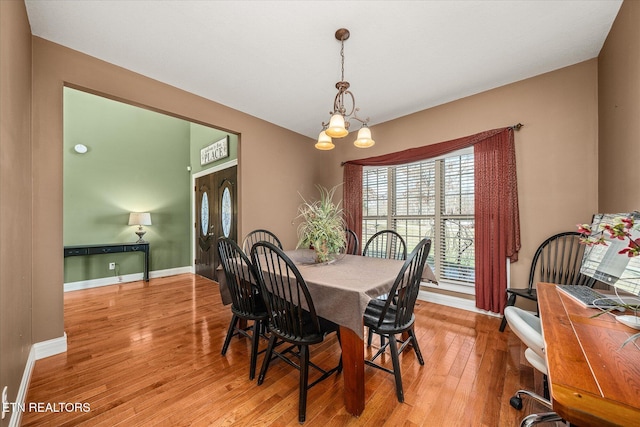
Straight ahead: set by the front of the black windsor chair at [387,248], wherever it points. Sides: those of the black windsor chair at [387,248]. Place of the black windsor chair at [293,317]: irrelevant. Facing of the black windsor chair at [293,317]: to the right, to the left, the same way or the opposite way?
the opposite way

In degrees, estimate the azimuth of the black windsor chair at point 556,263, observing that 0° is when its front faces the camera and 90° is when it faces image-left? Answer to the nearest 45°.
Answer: approximately 45°

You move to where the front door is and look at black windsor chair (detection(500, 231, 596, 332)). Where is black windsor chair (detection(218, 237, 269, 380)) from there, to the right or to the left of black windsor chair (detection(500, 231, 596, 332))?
right

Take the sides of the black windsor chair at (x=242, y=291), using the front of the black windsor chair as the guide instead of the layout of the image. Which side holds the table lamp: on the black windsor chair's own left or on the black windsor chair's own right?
on the black windsor chair's own left

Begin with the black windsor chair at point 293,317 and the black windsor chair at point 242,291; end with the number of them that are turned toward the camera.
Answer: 0

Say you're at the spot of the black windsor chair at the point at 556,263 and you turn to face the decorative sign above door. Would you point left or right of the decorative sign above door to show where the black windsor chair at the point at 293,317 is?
left

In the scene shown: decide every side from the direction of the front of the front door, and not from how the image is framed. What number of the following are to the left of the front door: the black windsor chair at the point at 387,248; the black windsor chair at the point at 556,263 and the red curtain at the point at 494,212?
3

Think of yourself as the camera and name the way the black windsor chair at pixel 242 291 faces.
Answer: facing away from the viewer and to the right of the viewer

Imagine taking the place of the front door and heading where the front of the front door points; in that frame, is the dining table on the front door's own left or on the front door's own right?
on the front door's own left

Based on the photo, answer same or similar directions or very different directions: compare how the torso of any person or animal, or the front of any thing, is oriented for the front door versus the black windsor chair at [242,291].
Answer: very different directions

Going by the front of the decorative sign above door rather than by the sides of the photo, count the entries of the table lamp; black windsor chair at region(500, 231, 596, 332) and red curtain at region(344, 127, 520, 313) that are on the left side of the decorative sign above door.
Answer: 2

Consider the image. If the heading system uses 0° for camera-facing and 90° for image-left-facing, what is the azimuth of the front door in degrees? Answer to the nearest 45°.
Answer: approximately 45°
